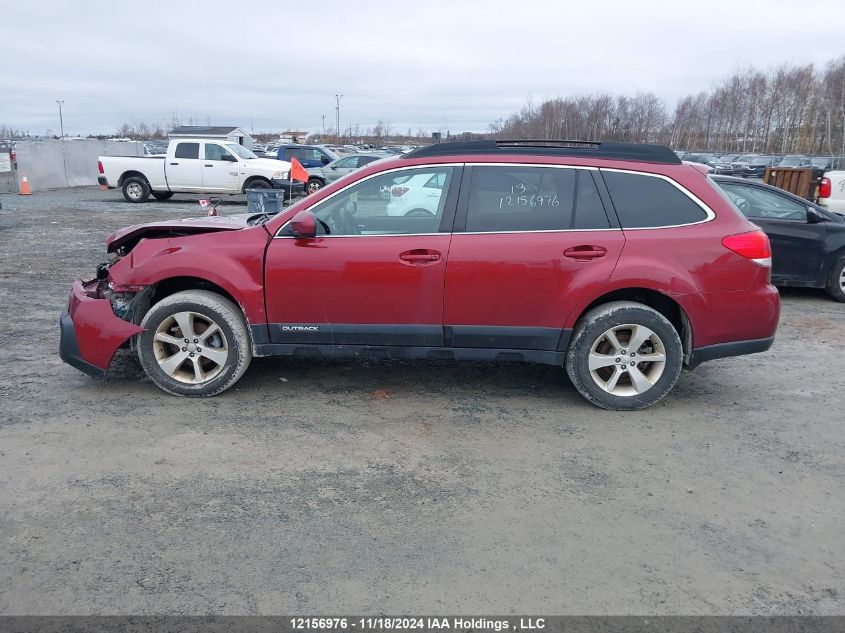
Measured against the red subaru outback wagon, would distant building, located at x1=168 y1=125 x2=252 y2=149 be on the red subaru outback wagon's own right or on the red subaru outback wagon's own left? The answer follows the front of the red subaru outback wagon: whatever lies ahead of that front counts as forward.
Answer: on the red subaru outback wagon's own right

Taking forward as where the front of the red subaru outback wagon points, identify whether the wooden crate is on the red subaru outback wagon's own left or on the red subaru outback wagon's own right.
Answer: on the red subaru outback wagon's own right

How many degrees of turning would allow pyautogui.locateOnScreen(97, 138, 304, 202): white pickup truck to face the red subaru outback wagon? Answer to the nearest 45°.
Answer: approximately 90° to its right

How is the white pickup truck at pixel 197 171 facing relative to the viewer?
to the viewer's right

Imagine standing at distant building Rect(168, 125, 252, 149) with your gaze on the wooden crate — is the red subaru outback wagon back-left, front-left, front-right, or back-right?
front-right

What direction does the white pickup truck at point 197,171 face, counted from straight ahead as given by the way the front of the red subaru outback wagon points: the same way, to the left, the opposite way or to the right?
the opposite way

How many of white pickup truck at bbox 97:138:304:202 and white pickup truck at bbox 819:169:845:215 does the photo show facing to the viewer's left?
0

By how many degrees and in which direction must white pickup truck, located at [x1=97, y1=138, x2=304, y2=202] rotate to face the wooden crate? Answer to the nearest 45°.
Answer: approximately 45° to its right

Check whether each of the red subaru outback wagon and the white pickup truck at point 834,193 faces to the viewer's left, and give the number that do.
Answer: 1

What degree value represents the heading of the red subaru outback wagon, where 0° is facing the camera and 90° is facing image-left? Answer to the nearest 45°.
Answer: approximately 90°

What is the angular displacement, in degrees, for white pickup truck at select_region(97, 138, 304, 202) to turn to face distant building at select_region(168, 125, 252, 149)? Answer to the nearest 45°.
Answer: approximately 90° to its left
